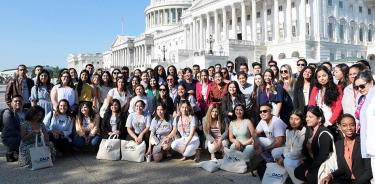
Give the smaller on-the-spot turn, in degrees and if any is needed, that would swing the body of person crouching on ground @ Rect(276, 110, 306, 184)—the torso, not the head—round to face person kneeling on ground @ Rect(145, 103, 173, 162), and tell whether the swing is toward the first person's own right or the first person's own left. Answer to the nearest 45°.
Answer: approximately 90° to the first person's own right

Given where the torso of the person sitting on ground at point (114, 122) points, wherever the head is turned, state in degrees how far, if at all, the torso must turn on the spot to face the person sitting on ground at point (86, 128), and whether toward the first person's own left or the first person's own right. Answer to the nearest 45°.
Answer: approximately 90° to the first person's own right

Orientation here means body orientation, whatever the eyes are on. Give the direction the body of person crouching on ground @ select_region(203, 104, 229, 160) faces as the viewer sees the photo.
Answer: toward the camera

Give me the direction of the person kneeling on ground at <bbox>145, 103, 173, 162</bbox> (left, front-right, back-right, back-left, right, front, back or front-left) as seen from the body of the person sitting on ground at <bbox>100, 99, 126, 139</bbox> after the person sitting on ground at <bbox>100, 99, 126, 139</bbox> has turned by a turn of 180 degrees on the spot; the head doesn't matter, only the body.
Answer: back-right

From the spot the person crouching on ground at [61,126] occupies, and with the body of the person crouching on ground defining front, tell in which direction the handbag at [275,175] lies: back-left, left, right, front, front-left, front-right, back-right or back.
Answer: front-left

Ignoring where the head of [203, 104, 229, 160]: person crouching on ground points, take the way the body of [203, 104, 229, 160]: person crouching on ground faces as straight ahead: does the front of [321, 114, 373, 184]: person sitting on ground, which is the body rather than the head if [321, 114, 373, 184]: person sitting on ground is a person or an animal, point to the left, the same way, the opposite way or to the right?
the same way

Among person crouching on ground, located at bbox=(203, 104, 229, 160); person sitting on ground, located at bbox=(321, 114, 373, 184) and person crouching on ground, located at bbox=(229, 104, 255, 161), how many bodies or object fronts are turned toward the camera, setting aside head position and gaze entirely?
3

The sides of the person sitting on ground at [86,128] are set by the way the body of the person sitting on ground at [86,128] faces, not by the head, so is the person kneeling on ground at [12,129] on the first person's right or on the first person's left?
on the first person's right

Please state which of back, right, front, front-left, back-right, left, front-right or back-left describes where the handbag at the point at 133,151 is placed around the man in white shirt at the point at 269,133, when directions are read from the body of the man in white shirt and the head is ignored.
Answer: front-right

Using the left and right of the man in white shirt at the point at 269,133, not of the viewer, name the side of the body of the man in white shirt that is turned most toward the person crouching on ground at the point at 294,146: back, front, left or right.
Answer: left

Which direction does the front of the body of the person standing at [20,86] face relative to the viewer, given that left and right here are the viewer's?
facing the viewer

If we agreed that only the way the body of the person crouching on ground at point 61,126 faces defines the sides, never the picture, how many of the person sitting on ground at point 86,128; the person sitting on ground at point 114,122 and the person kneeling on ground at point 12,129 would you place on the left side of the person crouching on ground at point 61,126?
2

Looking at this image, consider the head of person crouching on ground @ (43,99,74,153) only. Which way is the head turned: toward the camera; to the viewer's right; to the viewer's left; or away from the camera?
toward the camera

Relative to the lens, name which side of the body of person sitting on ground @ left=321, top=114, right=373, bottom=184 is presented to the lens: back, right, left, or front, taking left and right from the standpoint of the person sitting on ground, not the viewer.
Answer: front

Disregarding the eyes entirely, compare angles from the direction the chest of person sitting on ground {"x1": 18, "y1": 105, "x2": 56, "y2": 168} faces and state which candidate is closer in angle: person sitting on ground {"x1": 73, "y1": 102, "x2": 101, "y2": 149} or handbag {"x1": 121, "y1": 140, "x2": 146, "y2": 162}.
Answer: the handbag

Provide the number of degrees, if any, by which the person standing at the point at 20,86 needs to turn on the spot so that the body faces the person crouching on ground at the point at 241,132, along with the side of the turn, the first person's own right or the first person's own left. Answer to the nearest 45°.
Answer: approximately 45° to the first person's own left

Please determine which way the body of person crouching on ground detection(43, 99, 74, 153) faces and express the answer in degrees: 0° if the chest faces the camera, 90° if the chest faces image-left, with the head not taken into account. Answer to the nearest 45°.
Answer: approximately 0°

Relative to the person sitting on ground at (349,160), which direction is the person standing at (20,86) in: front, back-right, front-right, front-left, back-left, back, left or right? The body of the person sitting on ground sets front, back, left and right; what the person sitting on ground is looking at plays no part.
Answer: right

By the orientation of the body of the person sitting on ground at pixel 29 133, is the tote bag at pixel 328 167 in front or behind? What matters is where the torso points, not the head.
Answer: in front

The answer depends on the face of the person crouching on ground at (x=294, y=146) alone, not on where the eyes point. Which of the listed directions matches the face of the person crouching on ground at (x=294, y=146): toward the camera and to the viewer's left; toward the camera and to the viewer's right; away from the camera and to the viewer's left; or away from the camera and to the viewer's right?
toward the camera and to the viewer's left
